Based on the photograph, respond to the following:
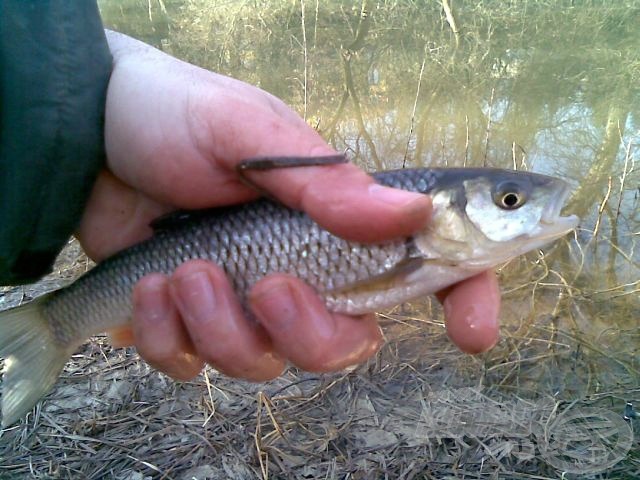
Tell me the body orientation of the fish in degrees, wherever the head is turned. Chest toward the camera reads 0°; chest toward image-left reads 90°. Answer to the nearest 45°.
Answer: approximately 270°
